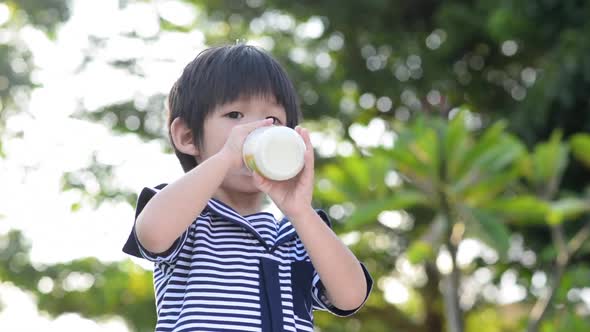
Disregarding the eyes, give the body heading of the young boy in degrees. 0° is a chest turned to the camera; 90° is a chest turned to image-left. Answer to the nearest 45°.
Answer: approximately 315°
